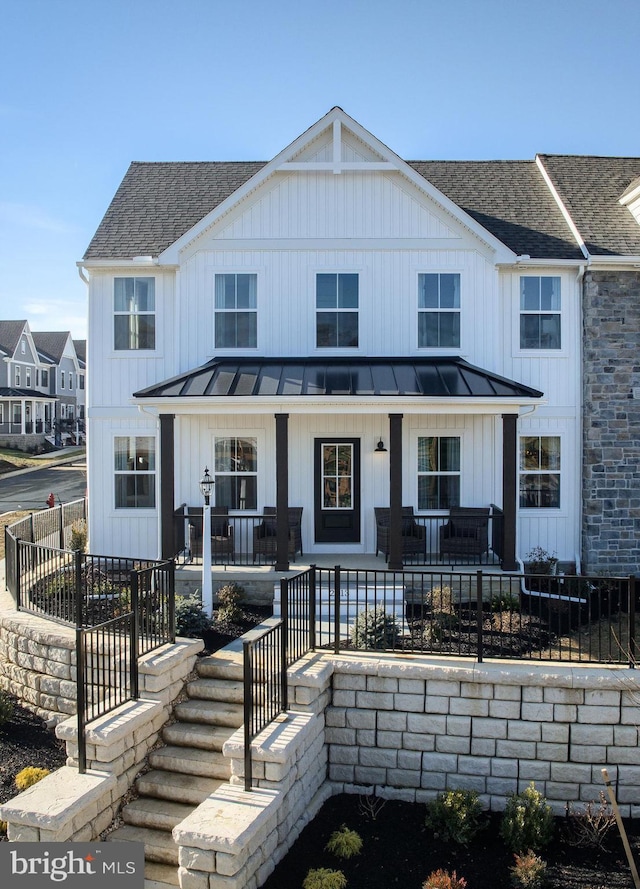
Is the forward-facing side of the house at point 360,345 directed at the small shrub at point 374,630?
yes

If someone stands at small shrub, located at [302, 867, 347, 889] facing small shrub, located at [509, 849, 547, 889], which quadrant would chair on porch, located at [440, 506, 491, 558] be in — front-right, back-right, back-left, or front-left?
front-left

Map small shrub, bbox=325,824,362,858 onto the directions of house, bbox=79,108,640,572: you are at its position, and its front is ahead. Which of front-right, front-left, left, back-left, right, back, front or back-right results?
front

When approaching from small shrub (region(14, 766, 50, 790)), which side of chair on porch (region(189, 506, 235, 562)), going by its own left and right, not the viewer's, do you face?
front

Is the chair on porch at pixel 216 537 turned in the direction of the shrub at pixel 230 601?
yes

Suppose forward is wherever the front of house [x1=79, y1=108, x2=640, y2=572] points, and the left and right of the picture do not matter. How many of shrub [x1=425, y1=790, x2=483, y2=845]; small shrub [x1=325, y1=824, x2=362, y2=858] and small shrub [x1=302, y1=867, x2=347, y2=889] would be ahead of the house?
3

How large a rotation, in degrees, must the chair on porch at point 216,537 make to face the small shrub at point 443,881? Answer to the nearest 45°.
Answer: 0° — it already faces it

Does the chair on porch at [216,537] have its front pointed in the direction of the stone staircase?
yes

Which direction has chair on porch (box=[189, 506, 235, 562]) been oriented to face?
toward the camera

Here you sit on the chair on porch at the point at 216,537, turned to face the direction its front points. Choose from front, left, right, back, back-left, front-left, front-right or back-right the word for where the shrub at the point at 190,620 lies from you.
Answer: front

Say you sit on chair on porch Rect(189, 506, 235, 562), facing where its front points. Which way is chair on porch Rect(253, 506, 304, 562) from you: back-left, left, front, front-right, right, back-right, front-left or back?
left

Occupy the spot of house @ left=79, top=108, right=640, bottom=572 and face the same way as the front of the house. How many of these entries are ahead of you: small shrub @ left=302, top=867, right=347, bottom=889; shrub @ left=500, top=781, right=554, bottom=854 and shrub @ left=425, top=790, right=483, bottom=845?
3

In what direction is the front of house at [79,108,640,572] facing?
toward the camera
